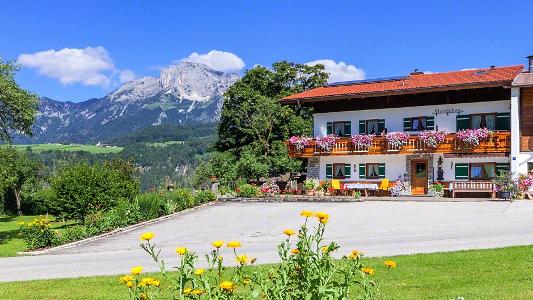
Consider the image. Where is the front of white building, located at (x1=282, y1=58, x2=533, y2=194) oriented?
toward the camera

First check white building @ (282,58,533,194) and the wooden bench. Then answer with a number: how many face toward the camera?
2

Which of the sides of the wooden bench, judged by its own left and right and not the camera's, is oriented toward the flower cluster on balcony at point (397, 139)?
right

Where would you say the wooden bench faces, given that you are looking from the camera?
facing the viewer

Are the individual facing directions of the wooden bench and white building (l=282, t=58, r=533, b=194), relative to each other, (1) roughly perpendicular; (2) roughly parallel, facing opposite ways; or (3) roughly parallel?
roughly parallel

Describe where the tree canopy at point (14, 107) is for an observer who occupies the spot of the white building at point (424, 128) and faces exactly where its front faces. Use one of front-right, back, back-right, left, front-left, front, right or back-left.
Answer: front-right

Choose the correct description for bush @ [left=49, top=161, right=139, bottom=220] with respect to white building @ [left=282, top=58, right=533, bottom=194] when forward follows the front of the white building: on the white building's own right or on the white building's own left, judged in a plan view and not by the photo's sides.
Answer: on the white building's own right

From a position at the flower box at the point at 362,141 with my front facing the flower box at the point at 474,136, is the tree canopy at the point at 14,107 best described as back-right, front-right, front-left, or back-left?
back-right

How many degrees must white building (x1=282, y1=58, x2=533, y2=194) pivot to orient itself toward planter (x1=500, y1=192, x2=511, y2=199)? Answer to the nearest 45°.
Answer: approximately 45° to its left

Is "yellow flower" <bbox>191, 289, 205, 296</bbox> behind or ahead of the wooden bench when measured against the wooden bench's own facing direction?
ahead
